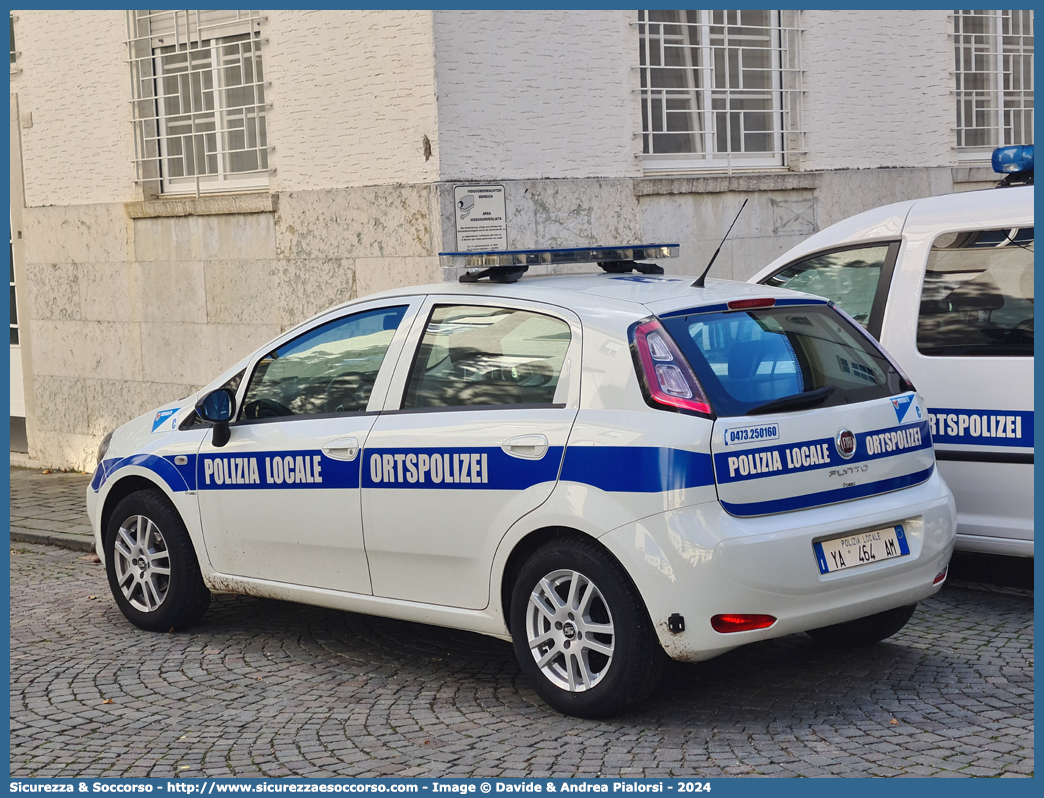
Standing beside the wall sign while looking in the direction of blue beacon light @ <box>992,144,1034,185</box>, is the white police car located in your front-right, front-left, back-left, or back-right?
front-right

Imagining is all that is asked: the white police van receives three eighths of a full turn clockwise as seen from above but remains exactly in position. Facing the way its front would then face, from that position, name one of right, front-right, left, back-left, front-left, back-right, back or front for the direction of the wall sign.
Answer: left

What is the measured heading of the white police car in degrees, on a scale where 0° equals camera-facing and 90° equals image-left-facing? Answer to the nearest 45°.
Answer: approximately 135°

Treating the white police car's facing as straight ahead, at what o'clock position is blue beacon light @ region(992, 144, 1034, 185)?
The blue beacon light is roughly at 3 o'clock from the white police car.

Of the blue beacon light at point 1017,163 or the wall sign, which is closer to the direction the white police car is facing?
the wall sign

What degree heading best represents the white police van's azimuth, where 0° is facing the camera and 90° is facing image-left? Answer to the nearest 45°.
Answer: approximately 90°

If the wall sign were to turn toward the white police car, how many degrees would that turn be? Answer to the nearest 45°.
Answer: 0° — it already faces it

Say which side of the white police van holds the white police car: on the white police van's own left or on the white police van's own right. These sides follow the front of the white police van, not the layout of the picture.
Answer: on the white police van's own left

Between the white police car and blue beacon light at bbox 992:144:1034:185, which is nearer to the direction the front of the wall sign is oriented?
the white police car

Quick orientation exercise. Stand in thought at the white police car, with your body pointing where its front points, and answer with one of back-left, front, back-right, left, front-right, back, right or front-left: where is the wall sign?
front-right

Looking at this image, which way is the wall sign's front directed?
toward the camera
